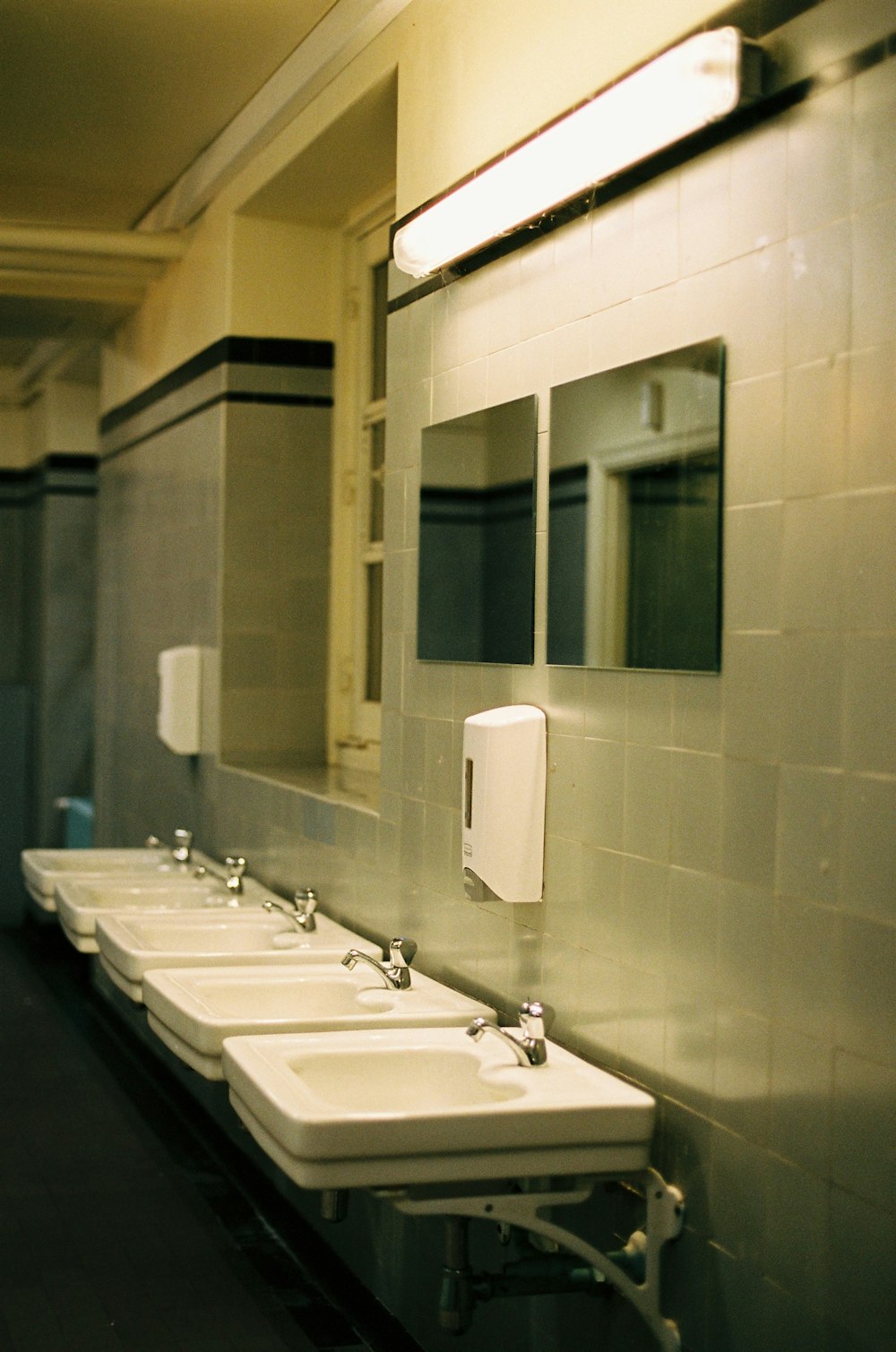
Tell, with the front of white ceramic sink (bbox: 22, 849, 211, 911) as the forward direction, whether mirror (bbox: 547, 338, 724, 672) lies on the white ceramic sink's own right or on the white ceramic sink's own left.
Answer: on the white ceramic sink's own left

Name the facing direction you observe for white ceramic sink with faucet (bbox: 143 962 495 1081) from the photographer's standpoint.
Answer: facing to the left of the viewer

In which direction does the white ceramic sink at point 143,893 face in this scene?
to the viewer's left

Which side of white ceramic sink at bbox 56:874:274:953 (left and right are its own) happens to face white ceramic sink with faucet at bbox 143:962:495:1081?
left

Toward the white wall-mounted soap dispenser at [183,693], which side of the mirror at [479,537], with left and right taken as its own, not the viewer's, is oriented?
right

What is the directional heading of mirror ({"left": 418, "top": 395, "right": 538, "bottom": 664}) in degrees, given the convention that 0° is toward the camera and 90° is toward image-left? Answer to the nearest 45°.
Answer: approximately 45°

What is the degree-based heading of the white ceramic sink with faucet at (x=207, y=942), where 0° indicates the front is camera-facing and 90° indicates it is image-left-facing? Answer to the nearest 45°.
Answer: approximately 90°
